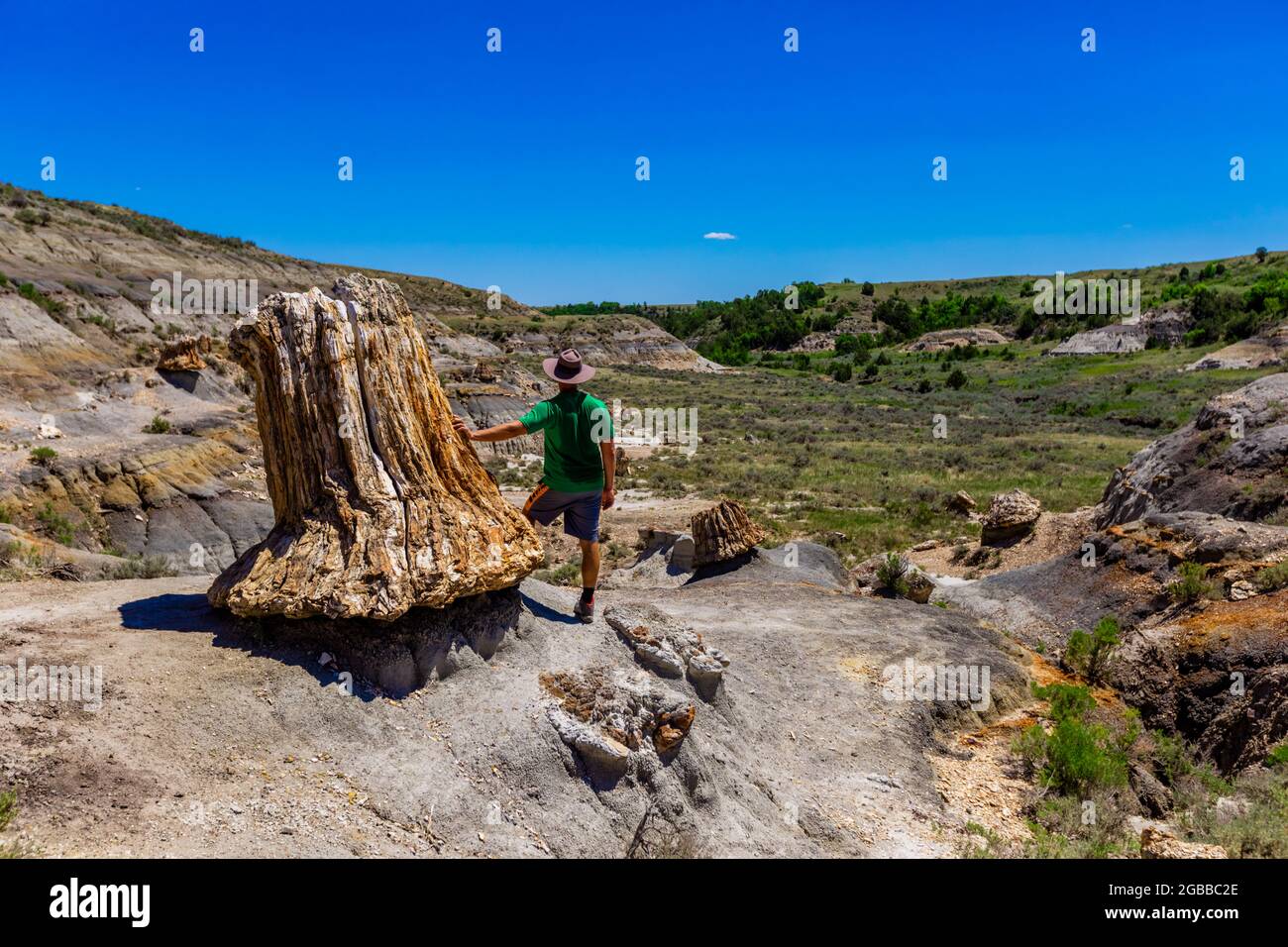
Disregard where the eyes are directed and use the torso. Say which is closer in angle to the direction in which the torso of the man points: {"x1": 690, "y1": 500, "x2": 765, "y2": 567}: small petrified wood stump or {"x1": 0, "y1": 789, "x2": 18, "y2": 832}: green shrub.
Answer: the small petrified wood stump

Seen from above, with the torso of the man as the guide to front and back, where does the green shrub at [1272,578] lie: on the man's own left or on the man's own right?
on the man's own right

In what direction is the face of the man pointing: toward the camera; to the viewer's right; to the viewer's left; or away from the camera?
away from the camera

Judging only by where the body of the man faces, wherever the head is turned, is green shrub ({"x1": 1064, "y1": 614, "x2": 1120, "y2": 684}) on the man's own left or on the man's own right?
on the man's own right

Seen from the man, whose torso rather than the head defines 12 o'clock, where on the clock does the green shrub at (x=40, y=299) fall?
The green shrub is roughly at 11 o'clock from the man.

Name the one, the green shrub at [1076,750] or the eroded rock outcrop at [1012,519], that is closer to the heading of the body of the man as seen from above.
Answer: the eroded rock outcrop

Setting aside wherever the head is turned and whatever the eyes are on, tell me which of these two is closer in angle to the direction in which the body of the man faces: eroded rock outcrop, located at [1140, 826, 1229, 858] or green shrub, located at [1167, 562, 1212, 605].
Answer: the green shrub

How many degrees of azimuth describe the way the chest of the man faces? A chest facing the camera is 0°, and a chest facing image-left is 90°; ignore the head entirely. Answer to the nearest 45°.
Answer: approximately 180°

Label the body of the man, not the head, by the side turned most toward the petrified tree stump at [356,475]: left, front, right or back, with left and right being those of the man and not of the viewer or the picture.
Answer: left

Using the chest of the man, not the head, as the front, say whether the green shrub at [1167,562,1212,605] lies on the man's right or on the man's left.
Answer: on the man's right

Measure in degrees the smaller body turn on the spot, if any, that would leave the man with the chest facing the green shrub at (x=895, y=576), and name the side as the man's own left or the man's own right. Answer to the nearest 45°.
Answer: approximately 45° to the man's own right
